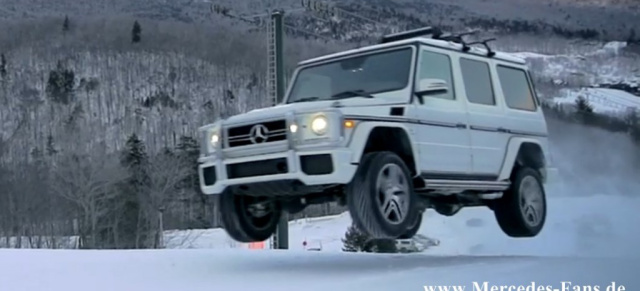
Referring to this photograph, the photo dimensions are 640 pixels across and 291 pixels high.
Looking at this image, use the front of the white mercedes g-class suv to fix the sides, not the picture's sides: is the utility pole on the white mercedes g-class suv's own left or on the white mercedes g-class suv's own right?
on the white mercedes g-class suv's own right

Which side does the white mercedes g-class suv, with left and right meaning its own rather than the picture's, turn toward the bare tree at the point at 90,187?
right

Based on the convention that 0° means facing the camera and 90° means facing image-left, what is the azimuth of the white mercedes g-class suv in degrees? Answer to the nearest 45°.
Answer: approximately 45°

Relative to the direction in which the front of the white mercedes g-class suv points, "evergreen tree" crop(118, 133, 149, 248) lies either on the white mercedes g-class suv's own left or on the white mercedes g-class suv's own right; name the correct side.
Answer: on the white mercedes g-class suv's own right
